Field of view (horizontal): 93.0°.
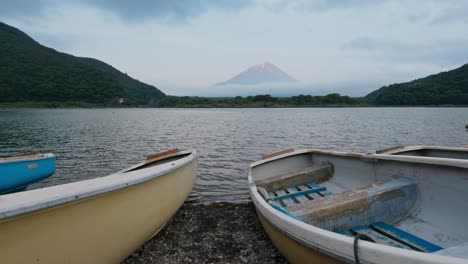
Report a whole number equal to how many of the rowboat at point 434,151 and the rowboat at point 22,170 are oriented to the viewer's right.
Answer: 1

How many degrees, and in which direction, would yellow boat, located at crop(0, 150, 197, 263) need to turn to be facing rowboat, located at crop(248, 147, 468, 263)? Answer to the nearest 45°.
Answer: approximately 45° to its right

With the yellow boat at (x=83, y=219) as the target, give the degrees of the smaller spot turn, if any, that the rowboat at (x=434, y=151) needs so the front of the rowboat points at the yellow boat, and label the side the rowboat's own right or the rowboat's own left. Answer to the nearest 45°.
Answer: approximately 90° to the rowboat's own left

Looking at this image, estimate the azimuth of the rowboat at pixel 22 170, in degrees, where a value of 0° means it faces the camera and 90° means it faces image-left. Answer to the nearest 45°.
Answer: approximately 270°

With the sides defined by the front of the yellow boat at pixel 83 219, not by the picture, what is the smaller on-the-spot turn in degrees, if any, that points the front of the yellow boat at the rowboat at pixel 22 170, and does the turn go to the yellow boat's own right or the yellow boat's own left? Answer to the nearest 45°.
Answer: approximately 45° to the yellow boat's own left

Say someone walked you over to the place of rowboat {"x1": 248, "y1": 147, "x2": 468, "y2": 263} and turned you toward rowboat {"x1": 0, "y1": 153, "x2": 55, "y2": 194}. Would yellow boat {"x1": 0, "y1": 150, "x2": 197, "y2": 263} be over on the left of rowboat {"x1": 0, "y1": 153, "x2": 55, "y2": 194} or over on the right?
left

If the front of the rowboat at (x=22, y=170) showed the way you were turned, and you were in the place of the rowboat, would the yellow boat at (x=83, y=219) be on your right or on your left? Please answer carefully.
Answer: on your right

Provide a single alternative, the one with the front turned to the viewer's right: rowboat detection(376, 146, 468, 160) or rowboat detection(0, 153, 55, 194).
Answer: rowboat detection(0, 153, 55, 194)

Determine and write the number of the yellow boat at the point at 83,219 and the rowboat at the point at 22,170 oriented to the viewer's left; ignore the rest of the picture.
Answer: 0

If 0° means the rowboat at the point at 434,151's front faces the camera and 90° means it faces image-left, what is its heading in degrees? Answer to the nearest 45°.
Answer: approximately 90°

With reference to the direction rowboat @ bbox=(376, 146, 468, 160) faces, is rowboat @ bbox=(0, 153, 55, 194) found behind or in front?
in front

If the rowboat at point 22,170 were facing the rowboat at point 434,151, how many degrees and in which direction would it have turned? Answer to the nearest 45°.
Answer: approximately 45° to its right

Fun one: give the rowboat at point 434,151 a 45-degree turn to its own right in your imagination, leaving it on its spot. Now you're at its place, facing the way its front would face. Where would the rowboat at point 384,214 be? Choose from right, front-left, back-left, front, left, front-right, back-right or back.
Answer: back-left

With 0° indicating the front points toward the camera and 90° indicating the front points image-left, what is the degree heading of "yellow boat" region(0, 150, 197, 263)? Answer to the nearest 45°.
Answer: approximately 225°
